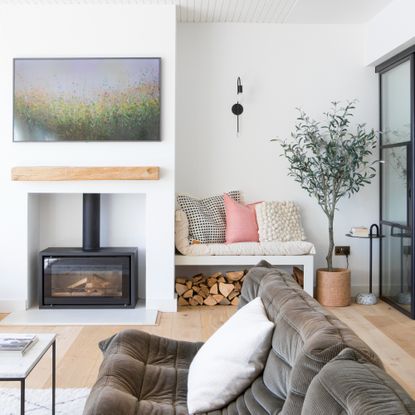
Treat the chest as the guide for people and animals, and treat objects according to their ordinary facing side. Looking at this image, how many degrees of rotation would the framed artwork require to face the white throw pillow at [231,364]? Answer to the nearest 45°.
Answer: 0° — it already faces it

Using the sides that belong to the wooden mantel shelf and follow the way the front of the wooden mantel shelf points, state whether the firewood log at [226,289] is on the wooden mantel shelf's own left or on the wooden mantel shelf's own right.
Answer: on the wooden mantel shelf's own left

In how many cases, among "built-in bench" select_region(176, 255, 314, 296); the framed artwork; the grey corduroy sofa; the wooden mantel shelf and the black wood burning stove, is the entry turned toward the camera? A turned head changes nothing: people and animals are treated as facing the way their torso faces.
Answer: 4
